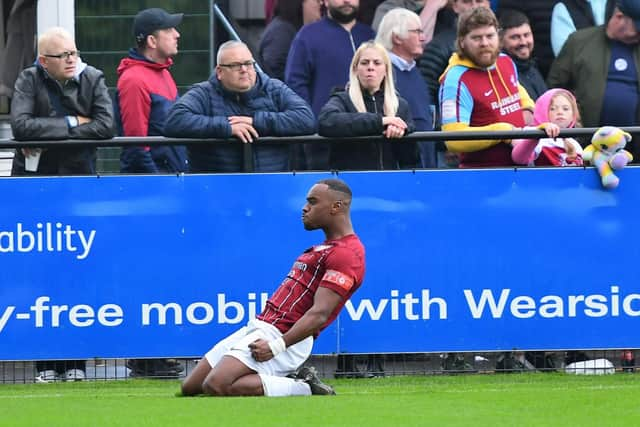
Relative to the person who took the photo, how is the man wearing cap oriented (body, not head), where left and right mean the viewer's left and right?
facing to the right of the viewer

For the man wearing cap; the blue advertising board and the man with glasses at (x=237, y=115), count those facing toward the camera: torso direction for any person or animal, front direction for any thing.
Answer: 2

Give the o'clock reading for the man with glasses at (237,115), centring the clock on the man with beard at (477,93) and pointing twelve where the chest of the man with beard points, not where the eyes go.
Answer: The man with glasses is roughly at 4 o'clock from the man with beard.

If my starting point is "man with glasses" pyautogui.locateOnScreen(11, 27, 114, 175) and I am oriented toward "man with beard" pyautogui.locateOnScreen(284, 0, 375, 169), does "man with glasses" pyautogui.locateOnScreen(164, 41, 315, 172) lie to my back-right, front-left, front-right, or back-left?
front-right

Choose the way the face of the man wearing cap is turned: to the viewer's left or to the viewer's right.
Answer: to the viewer's right

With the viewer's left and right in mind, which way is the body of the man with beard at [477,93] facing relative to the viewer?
facing the viewer and to the right of the viewer

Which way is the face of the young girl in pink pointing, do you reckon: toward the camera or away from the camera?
toward the camera

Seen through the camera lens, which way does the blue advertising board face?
facing the viewer

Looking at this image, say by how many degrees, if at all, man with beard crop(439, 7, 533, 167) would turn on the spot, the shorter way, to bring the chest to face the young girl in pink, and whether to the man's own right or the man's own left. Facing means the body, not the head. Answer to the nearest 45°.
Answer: approximately 45° to the man's own left

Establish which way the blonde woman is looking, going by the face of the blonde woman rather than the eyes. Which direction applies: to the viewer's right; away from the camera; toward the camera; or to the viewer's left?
toward the camera

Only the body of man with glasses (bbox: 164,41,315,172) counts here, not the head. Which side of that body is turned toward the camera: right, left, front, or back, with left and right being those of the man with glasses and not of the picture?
front

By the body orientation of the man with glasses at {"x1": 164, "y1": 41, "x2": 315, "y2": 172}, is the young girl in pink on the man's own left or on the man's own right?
on the man's own left
